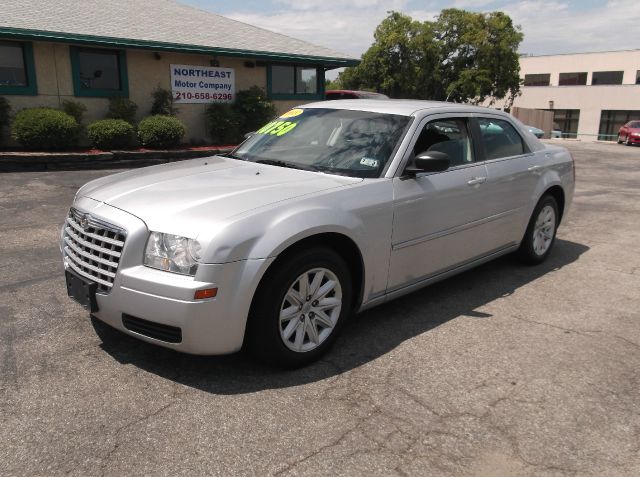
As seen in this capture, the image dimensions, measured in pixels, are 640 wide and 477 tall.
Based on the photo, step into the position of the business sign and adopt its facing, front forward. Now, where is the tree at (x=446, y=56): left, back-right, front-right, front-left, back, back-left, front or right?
back-left

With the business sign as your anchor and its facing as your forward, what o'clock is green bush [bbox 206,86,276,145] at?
The green bush is roughly at 9 o'clock from the business sign.

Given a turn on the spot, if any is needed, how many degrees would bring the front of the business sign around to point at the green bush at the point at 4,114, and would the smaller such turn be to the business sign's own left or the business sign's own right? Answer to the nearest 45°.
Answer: approximately 45° to the business sign's own right

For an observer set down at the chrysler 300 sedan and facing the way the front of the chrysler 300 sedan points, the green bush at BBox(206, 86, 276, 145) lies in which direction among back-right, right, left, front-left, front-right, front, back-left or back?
back-right

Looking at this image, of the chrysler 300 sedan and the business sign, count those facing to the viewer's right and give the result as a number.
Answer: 0

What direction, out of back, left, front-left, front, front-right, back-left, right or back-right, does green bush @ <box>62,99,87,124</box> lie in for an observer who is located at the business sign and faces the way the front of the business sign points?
front-right

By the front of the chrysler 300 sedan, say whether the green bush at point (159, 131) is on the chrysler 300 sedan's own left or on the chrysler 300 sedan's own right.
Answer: on the chrysler 300 sedan's own right

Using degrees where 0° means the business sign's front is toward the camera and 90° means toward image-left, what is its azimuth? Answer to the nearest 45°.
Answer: approximately 0°

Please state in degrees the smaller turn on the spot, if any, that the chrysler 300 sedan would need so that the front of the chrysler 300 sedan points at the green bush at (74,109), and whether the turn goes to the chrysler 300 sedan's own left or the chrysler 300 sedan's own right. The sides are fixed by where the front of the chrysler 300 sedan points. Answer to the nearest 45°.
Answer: approximately 90° to the chrysler 300 sedan's own right

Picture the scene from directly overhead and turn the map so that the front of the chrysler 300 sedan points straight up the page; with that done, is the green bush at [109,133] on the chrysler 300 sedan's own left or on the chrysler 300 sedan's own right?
on the chrysler 300 sedan's own right

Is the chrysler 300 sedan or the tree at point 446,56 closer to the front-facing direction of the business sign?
the chrysler 300 sedan

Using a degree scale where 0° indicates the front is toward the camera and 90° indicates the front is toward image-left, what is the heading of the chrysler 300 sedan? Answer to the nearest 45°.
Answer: approximately 45°
